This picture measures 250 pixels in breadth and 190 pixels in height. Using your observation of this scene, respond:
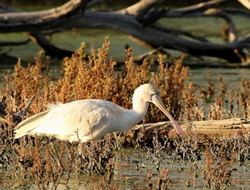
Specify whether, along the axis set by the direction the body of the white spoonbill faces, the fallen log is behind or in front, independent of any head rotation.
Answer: in front

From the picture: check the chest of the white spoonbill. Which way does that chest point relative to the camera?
to the viewer's right

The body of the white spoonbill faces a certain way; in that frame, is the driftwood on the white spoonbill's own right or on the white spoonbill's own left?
on the white spoonbill's own left
